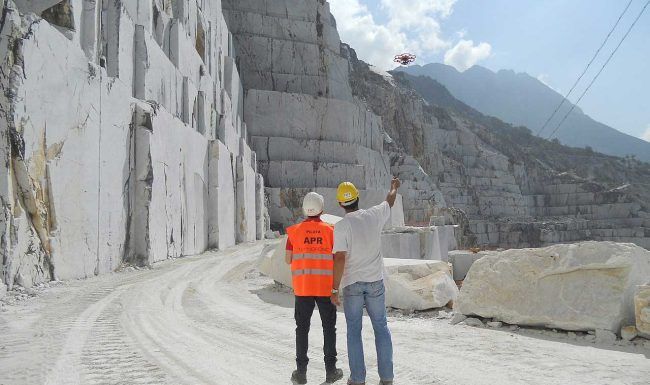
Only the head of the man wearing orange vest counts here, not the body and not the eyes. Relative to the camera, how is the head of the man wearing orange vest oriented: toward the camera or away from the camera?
away from the camera

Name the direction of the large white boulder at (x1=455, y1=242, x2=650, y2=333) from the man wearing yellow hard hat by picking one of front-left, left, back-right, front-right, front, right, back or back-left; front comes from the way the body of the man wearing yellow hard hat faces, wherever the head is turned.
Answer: front-right

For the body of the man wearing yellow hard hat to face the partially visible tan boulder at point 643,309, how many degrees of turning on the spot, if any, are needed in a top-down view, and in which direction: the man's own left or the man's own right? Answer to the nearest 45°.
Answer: approximately 45° to the man's own right

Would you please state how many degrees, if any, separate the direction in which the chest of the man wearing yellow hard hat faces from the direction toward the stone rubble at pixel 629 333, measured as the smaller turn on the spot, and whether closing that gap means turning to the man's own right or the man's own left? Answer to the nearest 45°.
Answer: approximately 45° to the man's own right

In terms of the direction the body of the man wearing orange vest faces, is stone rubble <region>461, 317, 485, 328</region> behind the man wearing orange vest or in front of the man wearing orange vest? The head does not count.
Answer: in front

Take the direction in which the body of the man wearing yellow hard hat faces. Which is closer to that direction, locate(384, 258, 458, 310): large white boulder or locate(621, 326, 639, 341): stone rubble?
the large white boulder

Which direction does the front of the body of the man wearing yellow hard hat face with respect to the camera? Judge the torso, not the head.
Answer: away from the camera

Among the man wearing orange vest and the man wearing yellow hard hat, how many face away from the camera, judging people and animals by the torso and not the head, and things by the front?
2

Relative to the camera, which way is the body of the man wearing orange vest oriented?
away from the camera

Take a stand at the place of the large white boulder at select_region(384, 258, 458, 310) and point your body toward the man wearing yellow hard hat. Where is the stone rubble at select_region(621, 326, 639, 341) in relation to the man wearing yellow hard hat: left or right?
left
